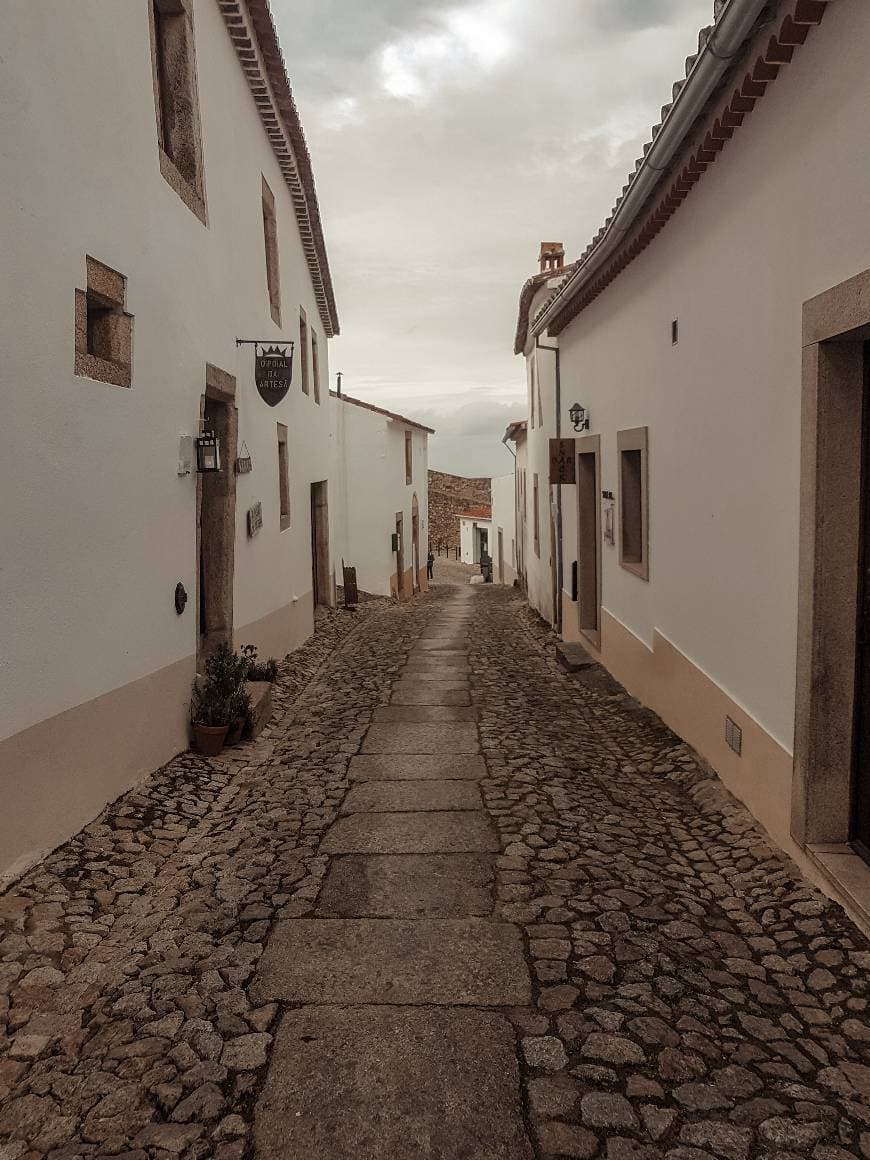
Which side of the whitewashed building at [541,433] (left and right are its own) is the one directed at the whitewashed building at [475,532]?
right

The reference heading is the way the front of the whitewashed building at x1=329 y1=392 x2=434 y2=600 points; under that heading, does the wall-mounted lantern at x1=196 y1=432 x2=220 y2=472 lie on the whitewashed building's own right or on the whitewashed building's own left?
on the whitewashed building's own right

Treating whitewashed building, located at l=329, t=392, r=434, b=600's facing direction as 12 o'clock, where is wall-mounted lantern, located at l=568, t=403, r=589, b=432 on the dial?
The wall-mounted lantern is roughly at 1 o'clock from the whitewashed building.

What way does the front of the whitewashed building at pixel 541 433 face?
to the viewer's left

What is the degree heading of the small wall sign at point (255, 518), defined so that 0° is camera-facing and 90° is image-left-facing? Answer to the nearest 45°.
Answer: approximately 315°

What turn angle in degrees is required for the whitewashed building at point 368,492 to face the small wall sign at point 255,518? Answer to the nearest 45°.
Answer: approximately 45° to its right

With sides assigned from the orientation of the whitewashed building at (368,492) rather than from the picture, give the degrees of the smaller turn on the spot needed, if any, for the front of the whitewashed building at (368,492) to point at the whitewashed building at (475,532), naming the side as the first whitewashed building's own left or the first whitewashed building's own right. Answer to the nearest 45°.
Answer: approximately 135° to the first whitewashed building's own left
